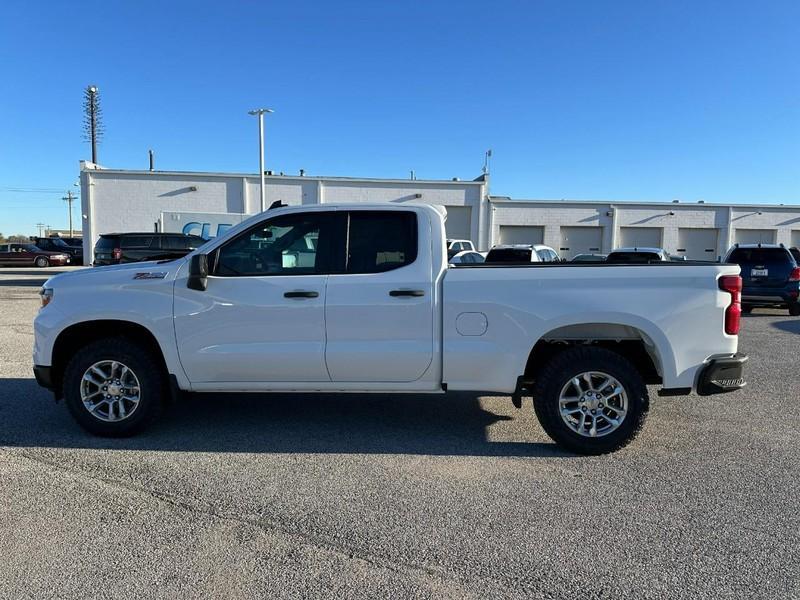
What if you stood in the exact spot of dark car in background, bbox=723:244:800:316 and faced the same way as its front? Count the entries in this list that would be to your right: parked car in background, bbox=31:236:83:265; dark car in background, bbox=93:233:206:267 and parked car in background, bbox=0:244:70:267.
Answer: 0

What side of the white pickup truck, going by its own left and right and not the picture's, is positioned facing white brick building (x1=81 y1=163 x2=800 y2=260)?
right

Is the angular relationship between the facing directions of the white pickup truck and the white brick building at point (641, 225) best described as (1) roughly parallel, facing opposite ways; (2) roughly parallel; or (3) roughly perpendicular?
roughly perpendicular

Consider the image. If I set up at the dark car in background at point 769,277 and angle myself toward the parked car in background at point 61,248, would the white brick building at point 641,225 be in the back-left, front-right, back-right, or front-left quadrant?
front-right

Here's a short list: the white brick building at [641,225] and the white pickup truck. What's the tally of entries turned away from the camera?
0

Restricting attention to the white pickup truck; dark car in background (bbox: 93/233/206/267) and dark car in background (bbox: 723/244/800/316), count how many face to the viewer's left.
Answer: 1

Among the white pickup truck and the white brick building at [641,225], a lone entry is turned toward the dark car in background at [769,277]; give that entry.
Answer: the white brick building

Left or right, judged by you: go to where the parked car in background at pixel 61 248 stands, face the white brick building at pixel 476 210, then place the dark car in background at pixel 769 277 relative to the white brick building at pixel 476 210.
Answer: right

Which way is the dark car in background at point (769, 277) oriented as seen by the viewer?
away from the camera

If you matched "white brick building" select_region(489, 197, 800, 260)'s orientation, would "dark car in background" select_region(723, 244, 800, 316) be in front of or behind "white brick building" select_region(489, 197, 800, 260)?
in front

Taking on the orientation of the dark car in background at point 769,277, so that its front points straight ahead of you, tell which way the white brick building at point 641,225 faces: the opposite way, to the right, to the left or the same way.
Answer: the opposite way

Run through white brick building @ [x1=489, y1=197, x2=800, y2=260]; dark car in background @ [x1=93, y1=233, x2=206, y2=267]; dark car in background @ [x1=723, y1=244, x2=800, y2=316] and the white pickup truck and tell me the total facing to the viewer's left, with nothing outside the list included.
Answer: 1

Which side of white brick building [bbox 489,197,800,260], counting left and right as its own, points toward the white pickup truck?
front

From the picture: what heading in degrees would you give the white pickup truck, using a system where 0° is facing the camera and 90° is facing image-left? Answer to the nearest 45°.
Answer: approximately 90°

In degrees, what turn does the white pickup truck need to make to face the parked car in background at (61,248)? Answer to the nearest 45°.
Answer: approximately 45° to its right

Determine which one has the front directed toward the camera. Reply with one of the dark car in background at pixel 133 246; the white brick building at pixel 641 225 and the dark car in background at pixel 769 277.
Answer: the white brick building

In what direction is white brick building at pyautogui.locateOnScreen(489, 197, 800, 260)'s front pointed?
toward the camera

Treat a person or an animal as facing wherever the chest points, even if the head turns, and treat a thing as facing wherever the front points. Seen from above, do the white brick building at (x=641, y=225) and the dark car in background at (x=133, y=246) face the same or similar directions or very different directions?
very different directions
